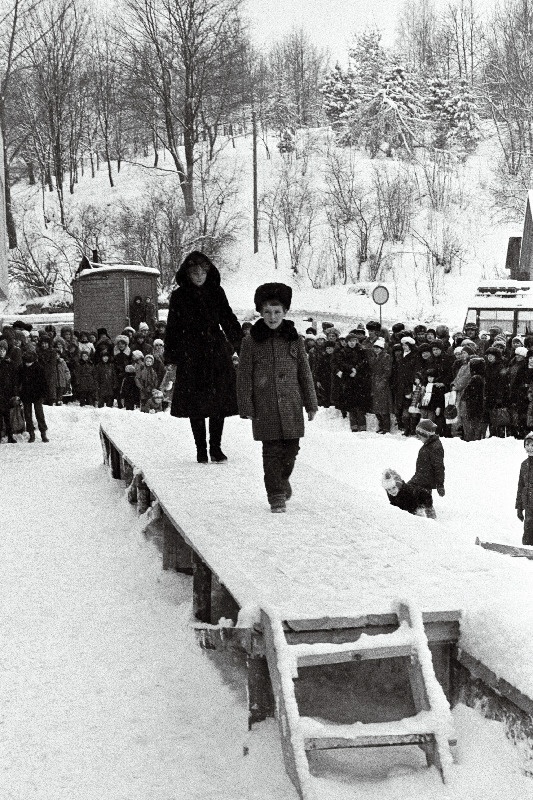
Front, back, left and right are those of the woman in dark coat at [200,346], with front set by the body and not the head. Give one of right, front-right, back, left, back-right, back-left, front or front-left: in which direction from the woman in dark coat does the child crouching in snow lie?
back-left

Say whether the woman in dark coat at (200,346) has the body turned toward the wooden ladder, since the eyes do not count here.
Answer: yes

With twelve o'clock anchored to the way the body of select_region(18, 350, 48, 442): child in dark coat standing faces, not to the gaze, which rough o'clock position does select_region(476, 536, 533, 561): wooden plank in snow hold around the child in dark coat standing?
The wooden plank in snow is roughly at 11 o'clock from the child in dark coat standing.

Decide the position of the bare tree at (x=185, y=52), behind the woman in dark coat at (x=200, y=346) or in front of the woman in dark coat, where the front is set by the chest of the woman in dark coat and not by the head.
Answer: behind

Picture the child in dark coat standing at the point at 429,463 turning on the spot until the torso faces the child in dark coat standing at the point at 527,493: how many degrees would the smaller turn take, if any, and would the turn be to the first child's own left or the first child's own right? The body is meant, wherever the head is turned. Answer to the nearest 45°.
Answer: approximately 135° to the first child's own left

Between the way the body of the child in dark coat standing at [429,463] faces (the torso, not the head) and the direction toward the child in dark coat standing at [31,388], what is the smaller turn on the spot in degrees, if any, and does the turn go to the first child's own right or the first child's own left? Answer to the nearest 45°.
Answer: approximately 45° to the first child's own right

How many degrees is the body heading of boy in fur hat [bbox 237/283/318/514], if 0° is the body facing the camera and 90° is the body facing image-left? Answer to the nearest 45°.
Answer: approximately 0°

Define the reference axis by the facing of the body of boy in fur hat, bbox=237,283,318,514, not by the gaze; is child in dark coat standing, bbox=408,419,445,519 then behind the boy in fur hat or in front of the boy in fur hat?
behind

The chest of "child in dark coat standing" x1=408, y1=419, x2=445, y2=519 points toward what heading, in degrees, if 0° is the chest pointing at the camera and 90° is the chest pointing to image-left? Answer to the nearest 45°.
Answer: approximately 90°

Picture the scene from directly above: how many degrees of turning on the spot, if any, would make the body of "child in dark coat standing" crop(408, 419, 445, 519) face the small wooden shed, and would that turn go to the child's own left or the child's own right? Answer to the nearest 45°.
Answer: approximately 45° to the child's own right
